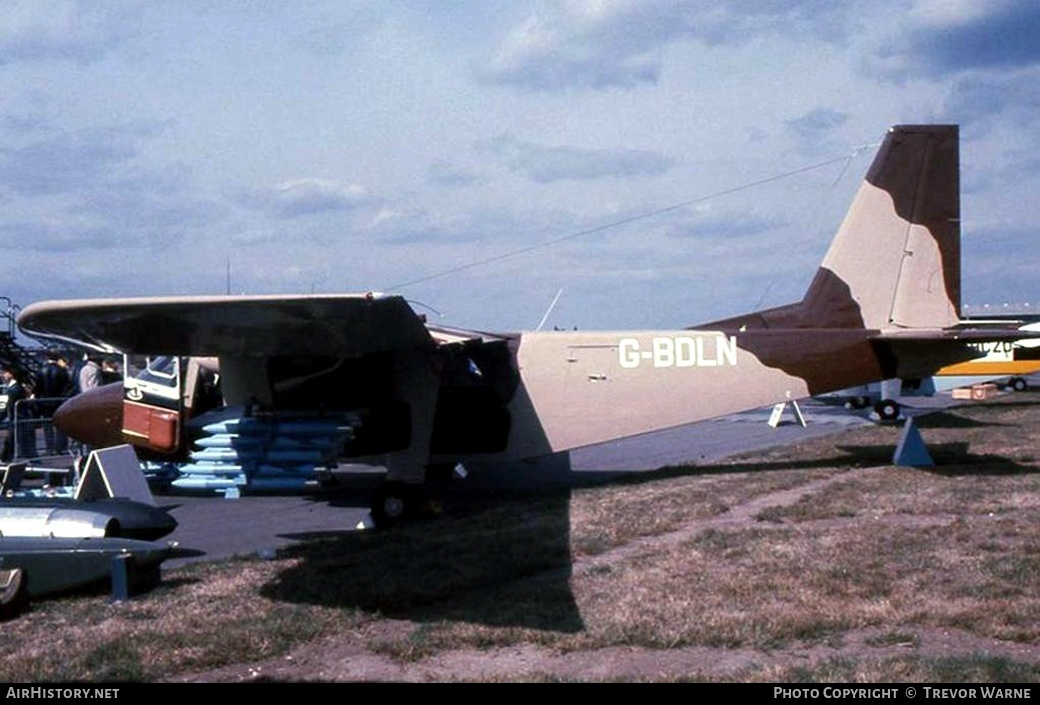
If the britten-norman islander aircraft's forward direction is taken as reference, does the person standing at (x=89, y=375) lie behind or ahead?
ahead

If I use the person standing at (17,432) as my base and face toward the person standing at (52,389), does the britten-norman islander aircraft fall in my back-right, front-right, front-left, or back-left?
back-right

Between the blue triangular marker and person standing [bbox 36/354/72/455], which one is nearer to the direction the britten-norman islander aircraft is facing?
the person standing

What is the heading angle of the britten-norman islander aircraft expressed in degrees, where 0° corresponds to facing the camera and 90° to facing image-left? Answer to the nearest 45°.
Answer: approximately 90°

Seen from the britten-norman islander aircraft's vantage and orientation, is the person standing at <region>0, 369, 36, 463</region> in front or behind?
in front

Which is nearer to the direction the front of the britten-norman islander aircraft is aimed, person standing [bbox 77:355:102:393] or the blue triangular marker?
the person standing

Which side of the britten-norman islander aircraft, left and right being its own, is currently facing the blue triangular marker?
back
